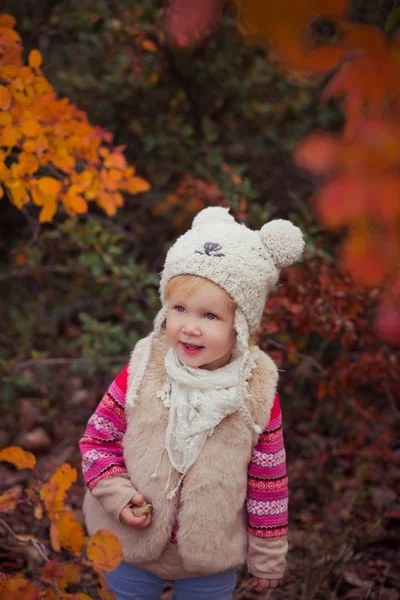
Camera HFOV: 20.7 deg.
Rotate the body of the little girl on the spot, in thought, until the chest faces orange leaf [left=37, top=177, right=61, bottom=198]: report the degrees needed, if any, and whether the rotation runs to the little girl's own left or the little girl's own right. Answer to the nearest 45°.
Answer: approximately 135° to the little girl's own right

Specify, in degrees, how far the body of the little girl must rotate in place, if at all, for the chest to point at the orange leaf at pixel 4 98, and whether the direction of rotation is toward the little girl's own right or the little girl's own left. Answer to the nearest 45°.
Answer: approximately 135° to the little girl's own right

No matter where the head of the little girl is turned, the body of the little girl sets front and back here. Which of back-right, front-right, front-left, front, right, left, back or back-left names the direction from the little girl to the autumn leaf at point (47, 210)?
back-right

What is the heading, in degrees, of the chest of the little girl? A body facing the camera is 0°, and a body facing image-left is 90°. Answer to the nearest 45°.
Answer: approximately 0°

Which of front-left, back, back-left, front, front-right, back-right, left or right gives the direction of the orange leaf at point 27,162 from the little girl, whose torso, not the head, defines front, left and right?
back-right
